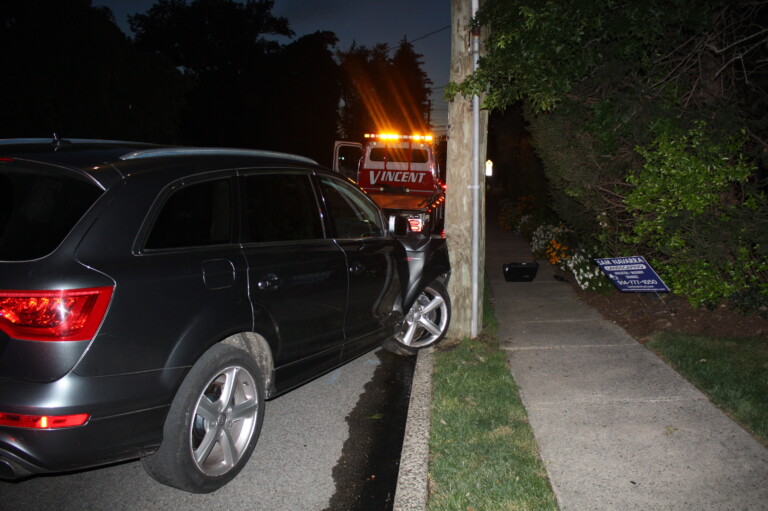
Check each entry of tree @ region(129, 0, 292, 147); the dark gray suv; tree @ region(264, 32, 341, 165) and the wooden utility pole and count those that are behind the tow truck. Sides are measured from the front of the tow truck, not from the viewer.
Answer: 2

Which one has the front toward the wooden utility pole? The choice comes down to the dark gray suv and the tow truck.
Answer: the dark gray suv

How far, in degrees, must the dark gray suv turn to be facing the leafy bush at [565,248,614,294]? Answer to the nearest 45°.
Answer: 0° — it already faces it

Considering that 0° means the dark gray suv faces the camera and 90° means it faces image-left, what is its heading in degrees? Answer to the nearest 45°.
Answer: approximately 225°
